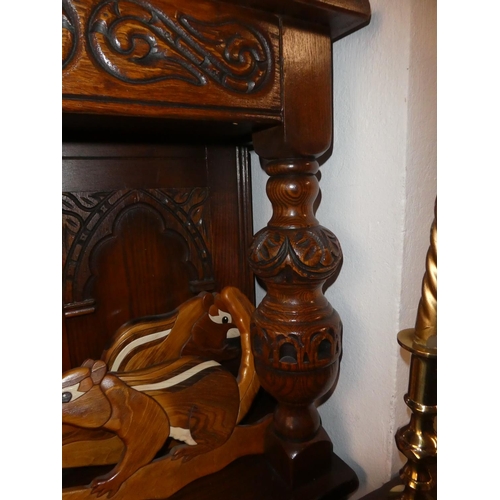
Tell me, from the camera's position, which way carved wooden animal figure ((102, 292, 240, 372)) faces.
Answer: facing to the right of the viewer
